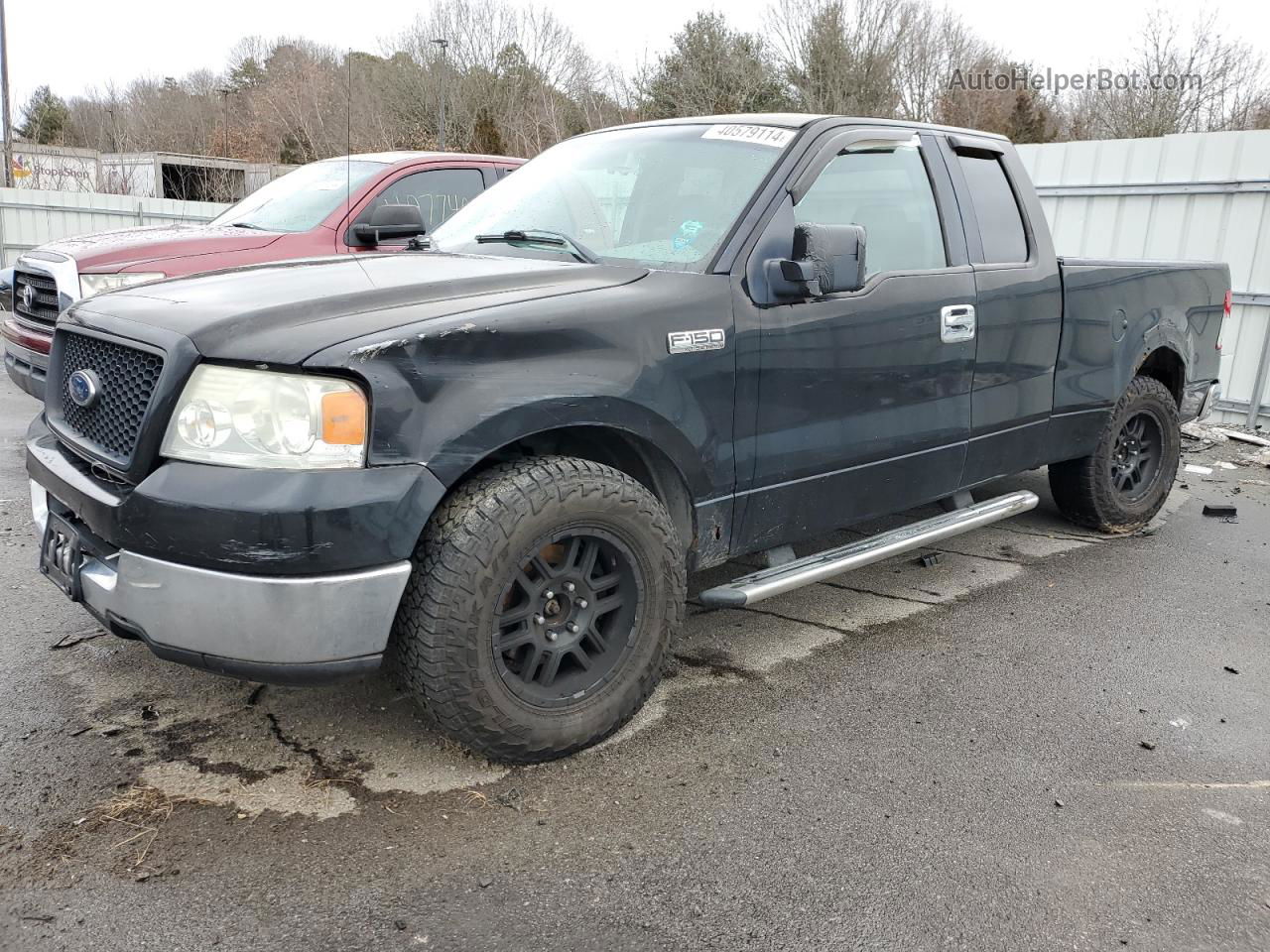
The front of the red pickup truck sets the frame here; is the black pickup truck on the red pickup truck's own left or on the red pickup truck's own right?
on the red pickup truck's own left

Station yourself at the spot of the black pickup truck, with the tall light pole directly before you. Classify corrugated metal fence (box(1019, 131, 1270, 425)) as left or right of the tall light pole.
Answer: right

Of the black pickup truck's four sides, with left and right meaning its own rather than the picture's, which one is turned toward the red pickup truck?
right

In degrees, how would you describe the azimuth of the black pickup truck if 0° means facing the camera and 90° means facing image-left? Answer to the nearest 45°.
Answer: approximately 45°

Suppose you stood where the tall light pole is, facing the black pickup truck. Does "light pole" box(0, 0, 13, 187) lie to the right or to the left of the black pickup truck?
right

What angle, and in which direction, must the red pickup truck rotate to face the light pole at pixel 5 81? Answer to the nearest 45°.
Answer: approximately 135° to its right

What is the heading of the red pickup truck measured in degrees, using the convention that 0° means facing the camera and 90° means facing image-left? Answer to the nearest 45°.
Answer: approximately 45°

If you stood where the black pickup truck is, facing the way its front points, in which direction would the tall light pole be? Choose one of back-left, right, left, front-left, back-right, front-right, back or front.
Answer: back-right

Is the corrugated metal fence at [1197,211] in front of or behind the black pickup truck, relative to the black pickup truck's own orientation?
behind
